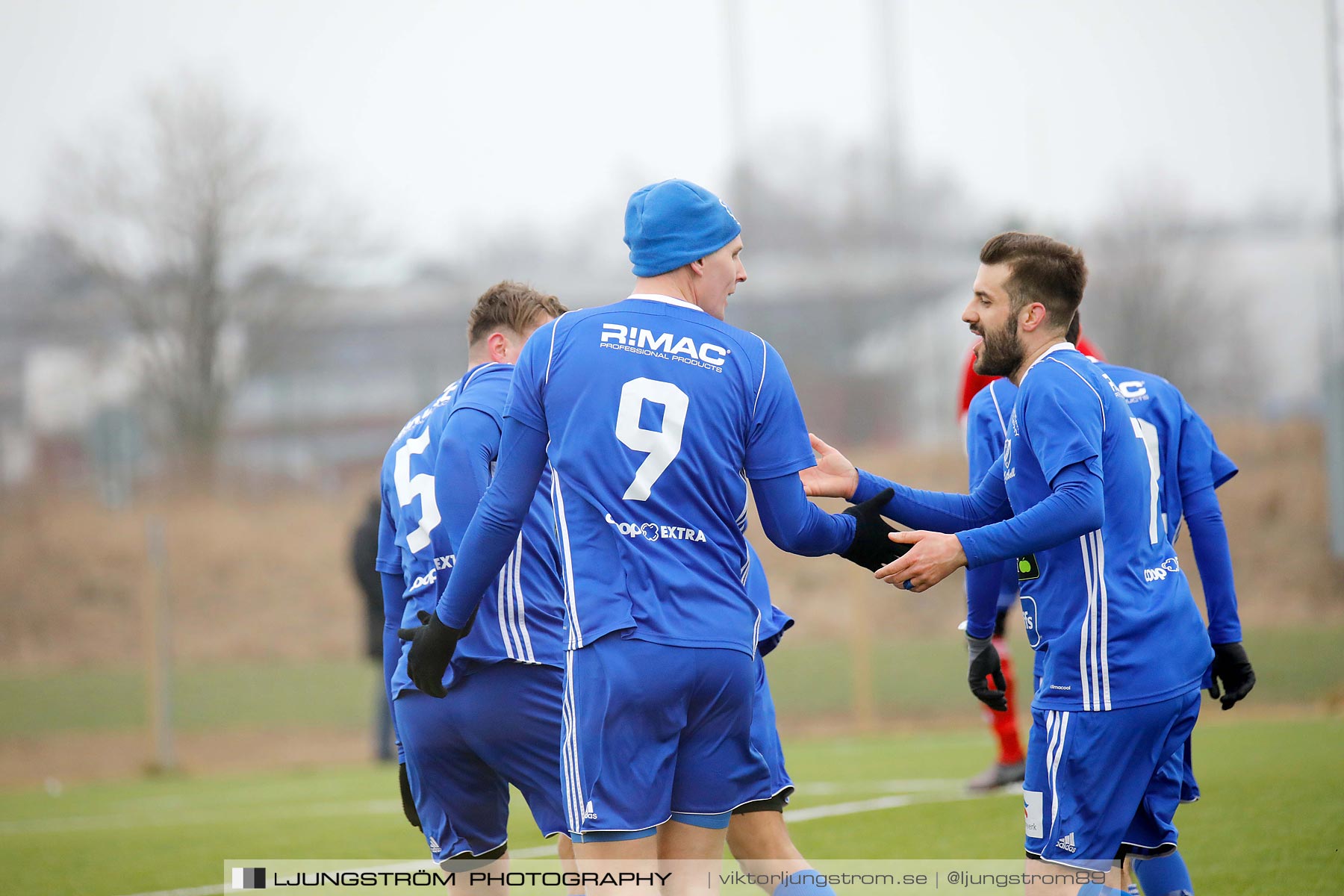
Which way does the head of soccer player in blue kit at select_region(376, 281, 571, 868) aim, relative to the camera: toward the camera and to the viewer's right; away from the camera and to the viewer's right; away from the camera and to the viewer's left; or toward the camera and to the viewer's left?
away from the camera and to the viewer's right

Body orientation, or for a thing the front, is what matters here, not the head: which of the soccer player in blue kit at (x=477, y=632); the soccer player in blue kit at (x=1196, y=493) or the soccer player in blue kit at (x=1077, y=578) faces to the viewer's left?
the soccer player in blue kit at (x=1077, y=578)

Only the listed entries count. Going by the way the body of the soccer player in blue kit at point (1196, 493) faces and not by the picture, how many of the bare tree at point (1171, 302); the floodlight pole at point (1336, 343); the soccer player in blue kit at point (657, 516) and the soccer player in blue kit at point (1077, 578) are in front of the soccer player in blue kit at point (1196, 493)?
2

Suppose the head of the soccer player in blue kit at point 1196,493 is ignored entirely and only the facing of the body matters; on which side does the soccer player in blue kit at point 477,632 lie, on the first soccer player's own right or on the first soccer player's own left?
on the first soccer player's own left

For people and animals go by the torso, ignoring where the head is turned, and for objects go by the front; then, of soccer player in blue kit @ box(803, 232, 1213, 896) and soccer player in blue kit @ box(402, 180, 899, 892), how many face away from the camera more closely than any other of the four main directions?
1

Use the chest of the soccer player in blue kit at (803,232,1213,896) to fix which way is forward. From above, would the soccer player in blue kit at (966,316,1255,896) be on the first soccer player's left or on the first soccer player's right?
on the first soccer player's right

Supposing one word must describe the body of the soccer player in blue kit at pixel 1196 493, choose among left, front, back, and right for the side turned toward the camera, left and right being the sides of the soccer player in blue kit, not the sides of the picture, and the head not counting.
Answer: back

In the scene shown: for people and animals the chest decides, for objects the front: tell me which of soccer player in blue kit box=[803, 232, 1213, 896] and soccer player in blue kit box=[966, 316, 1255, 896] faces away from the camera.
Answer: soccer player in blue kit box=[966, 316, 1255, 896]

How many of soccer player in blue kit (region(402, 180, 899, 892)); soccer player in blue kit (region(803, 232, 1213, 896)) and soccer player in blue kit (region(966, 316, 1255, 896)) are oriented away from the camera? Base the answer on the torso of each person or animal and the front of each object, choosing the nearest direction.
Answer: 2

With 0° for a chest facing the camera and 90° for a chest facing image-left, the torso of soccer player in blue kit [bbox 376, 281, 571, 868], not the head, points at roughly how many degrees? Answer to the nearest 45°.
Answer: approximately 225°

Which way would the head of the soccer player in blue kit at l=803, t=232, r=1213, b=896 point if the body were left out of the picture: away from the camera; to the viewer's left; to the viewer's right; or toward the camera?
to the viewer's left

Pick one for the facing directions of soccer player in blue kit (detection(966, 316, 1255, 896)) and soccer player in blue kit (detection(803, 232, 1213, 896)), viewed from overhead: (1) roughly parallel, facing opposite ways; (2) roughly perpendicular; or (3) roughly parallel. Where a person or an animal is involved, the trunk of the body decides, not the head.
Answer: roughly perpendicular

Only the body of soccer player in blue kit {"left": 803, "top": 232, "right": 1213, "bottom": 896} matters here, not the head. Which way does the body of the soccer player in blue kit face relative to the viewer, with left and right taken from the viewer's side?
facing to the left of the viewer

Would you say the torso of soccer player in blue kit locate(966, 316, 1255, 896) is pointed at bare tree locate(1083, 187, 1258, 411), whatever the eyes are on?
yes

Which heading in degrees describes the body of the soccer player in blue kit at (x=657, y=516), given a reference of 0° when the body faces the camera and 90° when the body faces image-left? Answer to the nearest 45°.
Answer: approximately 180°

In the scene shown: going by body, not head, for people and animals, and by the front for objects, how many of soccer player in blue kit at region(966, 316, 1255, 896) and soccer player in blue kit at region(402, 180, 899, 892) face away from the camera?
2

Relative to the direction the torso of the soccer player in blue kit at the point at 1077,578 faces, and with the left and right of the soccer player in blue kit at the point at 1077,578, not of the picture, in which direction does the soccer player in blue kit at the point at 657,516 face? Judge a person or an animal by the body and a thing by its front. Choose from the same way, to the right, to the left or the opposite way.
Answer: to the right
